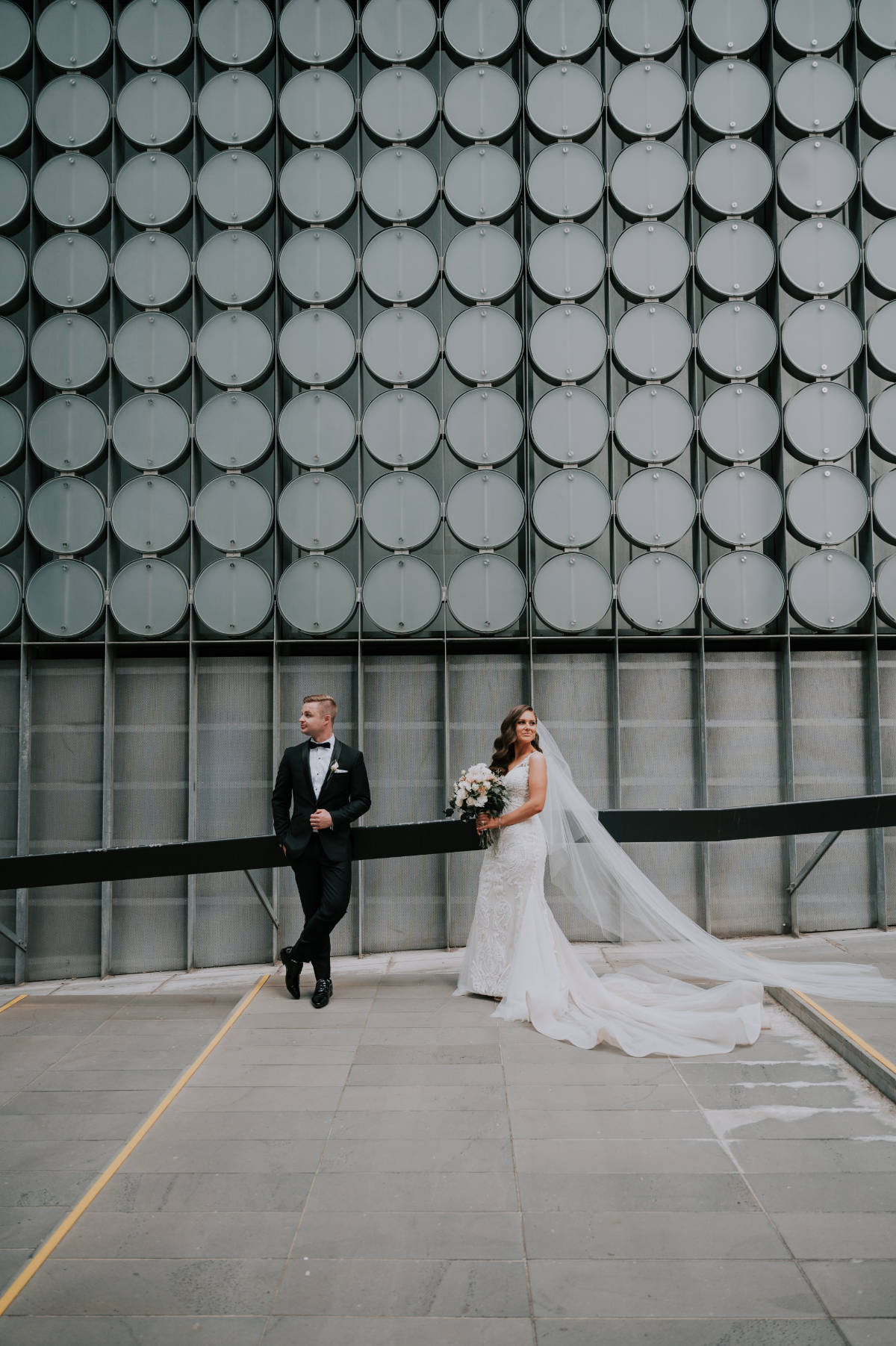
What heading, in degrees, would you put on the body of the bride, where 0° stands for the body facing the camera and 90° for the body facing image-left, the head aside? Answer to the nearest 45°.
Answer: approximately 45°

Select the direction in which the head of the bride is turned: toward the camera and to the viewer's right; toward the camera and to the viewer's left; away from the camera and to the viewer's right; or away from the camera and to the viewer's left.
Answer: toward the camera and to the viewer's right

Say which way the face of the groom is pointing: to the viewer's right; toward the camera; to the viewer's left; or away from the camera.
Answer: to the viewer's left

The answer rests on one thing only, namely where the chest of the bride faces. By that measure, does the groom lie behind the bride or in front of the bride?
in front

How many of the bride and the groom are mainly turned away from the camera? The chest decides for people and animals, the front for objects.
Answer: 0

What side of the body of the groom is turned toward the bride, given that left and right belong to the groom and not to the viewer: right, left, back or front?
left
